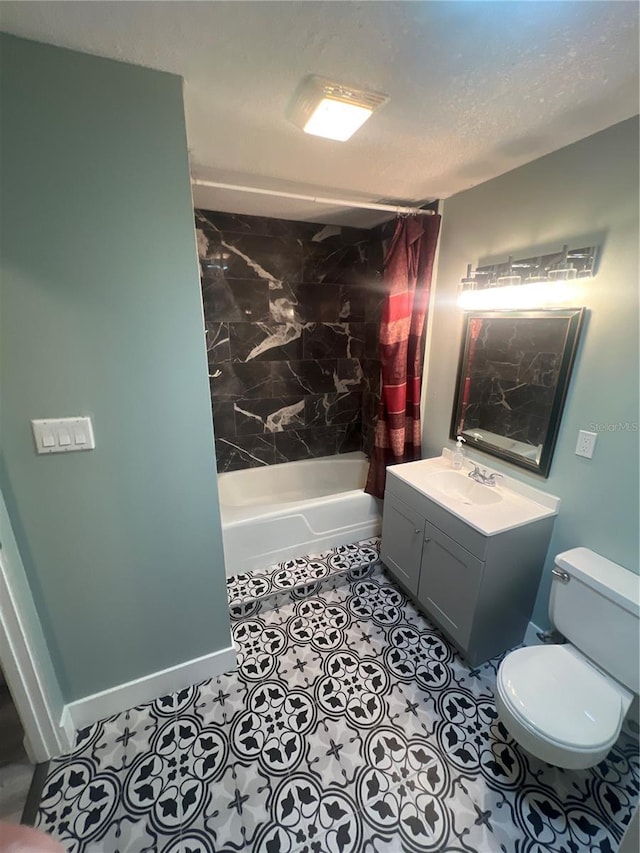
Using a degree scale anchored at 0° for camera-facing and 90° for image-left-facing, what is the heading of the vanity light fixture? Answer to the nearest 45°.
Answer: approximately 45°

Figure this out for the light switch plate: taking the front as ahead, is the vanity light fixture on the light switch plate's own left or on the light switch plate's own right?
on the light switch plate's own left

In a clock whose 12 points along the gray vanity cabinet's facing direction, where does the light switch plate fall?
The light switch plate is roughly at 12 o'clock from the gray vanity cabinet.

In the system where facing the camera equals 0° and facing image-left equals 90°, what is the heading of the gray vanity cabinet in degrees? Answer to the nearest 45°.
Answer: approximately 45°
